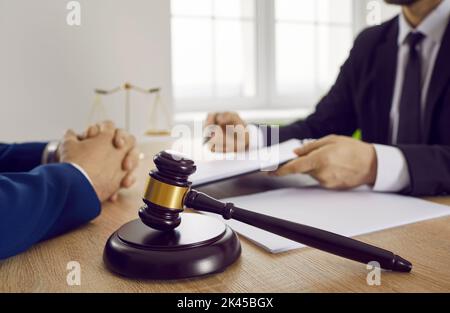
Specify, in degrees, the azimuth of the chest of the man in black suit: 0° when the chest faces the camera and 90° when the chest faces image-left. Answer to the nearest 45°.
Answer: approximately 45°

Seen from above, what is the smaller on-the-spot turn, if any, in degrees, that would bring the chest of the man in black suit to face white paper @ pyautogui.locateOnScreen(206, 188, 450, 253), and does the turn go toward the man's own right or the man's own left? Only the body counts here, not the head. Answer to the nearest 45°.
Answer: approximately 45° to the man's own left
